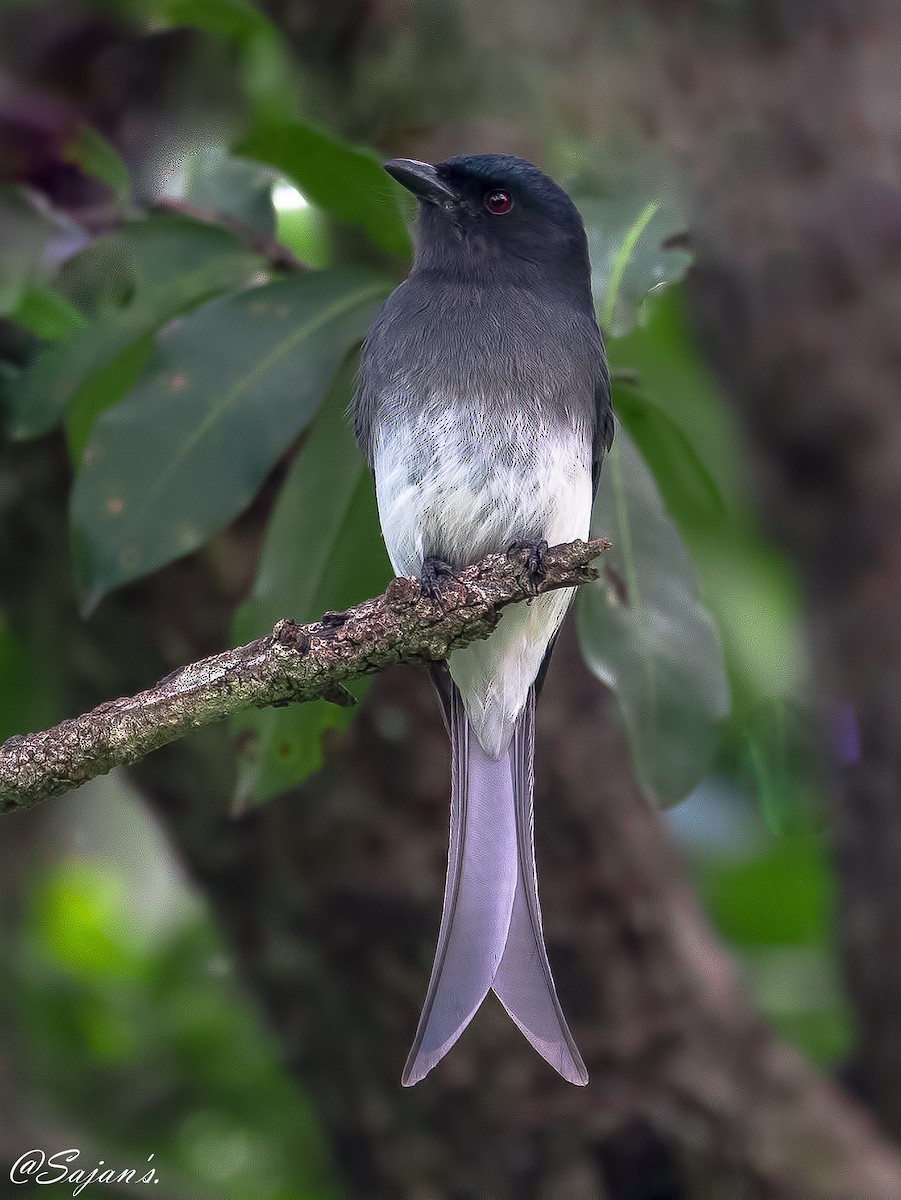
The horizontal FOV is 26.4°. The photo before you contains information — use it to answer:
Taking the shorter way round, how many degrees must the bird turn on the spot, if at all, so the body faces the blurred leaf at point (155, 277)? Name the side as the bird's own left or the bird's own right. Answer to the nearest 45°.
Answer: approximately 135° to the bird's own right

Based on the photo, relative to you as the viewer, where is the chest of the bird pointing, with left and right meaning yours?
facing the viewer

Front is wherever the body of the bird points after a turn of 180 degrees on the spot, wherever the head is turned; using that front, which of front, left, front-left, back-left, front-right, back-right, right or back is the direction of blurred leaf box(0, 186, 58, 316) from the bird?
front-left

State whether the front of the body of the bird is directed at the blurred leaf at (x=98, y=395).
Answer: no

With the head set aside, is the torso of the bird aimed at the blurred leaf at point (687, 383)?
no
